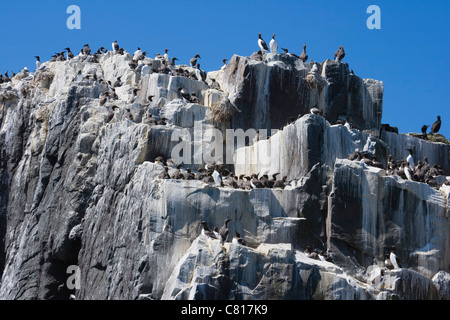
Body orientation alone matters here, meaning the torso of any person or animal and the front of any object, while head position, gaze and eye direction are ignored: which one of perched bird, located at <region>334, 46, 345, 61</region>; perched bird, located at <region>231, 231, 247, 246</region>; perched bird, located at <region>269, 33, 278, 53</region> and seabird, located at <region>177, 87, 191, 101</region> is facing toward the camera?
perched bird, located at <region>269, 33, 278, 53</region>

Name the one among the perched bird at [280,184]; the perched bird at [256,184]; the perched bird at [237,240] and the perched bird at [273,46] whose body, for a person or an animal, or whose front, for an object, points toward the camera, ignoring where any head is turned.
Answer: the perched bird at [273,46]

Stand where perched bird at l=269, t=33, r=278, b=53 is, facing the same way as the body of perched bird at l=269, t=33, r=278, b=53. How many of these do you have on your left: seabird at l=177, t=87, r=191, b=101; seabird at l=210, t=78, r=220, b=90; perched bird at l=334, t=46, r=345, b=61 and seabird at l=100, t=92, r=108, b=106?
1
